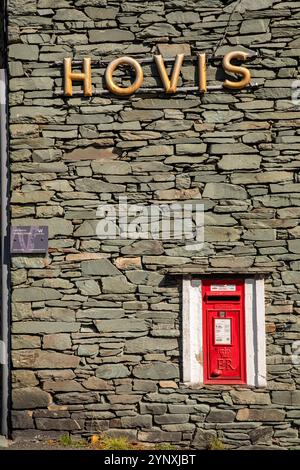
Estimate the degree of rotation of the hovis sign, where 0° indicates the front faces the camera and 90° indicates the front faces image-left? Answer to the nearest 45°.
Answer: approximately 0°

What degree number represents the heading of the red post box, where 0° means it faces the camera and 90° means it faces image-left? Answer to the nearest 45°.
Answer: approximately 0°

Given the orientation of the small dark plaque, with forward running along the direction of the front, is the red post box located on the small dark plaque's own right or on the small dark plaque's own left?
on the small dark plaque's own left

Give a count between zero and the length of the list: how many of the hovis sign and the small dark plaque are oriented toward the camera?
2

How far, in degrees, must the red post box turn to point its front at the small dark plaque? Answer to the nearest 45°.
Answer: approximately 90° to its right

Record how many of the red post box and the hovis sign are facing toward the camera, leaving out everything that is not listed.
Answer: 2

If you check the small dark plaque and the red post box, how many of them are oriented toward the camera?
2
